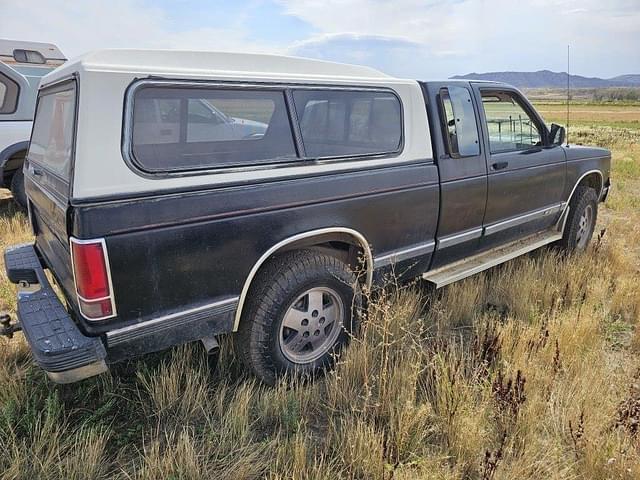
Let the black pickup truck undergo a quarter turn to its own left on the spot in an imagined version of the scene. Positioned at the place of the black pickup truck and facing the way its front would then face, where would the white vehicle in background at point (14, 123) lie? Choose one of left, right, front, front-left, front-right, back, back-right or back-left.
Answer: front

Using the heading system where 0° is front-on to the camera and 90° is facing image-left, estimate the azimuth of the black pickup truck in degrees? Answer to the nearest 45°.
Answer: approximately 225°
